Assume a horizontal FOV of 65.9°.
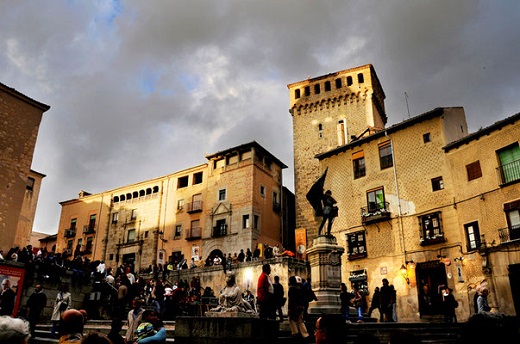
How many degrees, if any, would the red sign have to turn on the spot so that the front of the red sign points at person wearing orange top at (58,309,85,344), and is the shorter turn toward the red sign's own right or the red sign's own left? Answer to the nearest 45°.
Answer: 0° — it already faces them

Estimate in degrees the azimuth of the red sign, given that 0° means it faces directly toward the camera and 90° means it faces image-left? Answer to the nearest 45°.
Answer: approximately 0°

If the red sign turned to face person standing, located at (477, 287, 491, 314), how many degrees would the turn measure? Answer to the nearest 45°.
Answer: approximately 45° to its left
